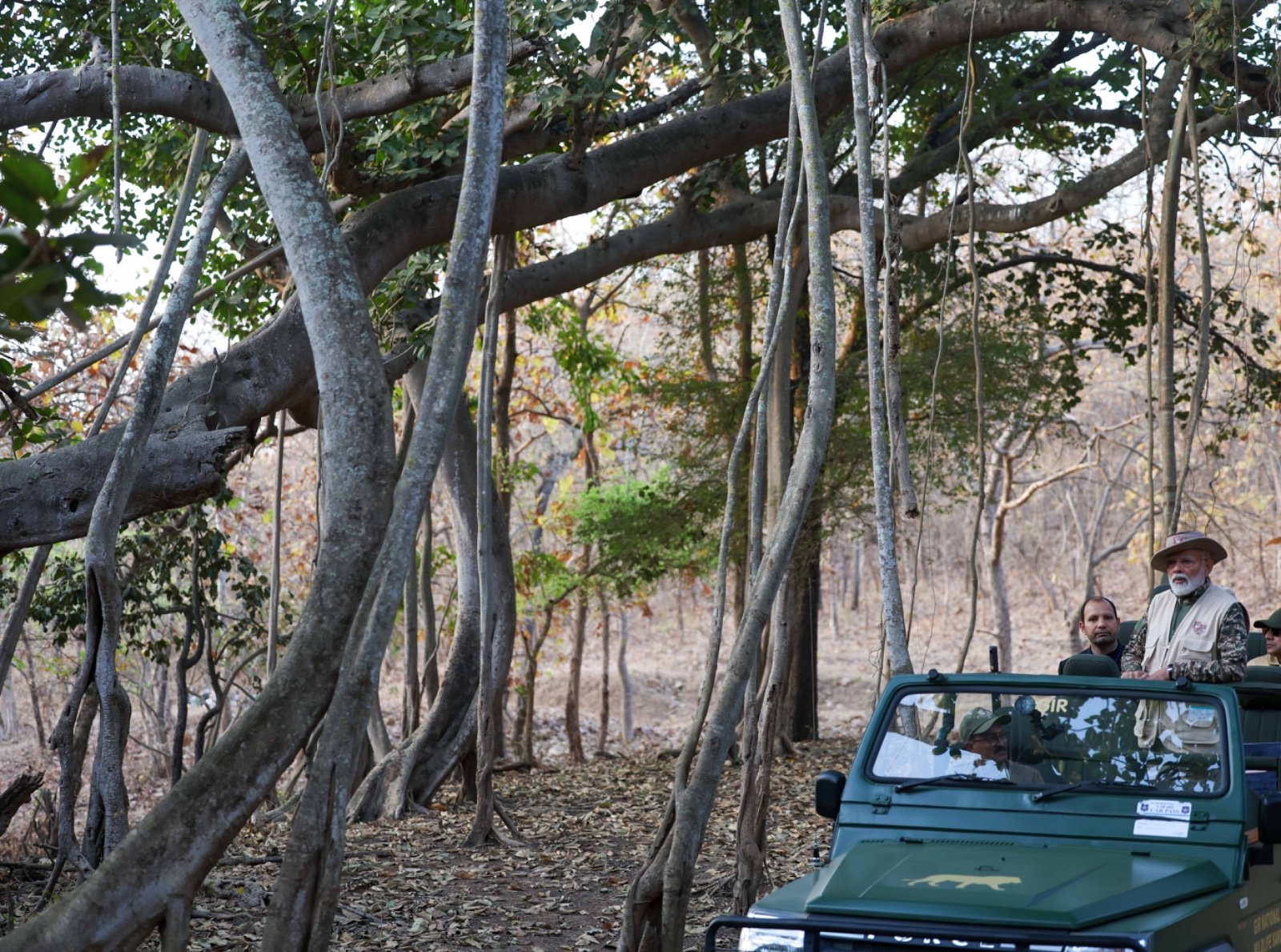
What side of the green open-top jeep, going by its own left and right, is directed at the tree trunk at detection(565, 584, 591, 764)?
right

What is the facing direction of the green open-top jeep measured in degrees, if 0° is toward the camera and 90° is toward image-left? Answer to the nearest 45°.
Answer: approximately 45°

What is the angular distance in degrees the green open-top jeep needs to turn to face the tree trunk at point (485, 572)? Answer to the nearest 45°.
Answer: approximately 90° to its right

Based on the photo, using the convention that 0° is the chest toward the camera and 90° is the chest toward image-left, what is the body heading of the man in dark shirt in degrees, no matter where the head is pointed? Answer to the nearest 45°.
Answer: approximately 0°

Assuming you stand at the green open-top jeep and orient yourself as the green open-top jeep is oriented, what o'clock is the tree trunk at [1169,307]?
The tree trunk is roughly at 5 o'clock from the green open-top jeep.
